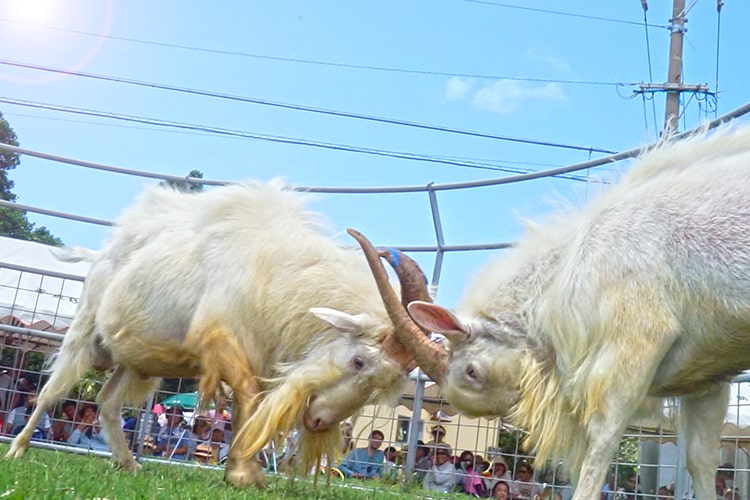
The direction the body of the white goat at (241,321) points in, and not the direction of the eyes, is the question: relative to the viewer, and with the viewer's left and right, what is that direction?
facing to the right of the viewer

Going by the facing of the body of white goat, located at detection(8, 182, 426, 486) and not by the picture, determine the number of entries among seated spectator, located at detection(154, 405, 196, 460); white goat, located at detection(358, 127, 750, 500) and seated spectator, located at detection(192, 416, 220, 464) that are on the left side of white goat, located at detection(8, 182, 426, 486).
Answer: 2

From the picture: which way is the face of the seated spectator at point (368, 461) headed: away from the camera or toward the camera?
toward the camera

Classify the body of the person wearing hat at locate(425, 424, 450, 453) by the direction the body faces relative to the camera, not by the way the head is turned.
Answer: toward the camera

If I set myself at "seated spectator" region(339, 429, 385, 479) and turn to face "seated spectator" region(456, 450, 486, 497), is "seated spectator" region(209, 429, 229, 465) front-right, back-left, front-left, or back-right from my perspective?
back-left

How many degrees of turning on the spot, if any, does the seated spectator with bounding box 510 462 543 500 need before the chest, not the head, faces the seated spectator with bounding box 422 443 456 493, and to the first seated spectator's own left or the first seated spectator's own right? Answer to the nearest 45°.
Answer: approximately 90° to the first seated spectator's own right

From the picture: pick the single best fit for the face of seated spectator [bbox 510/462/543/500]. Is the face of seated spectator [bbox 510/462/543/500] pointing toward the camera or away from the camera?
toward the camera

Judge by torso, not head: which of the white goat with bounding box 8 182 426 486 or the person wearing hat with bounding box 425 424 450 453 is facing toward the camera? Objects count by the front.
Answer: the person wearing hat

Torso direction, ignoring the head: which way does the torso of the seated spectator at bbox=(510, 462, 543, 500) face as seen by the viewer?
toward the camera

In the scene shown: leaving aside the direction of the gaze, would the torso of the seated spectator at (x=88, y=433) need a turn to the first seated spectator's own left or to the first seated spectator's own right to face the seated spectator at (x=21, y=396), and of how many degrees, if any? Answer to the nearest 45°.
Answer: approximately 135° to the first seated spectator's own right

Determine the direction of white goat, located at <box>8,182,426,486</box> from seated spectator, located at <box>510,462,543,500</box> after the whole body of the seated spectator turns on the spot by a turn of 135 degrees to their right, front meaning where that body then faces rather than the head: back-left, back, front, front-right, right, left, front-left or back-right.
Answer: left

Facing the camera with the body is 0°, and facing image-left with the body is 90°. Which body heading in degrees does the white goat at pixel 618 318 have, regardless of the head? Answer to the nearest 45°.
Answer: approximately 90°

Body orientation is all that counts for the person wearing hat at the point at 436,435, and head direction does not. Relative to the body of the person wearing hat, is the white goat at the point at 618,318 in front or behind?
in front

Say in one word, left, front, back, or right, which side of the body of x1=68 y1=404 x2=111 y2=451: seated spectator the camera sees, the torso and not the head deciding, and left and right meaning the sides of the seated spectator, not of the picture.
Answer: front

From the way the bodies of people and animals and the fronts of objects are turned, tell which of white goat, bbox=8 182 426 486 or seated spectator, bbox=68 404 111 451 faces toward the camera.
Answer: the seated spectator

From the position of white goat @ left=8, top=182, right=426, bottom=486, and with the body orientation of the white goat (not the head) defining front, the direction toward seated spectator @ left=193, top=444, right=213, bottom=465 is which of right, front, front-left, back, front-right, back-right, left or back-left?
left
